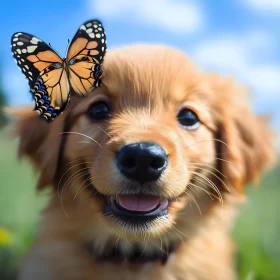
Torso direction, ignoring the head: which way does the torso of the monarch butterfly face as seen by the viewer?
away from the camera

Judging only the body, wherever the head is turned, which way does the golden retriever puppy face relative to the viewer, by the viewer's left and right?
facing the viewer
